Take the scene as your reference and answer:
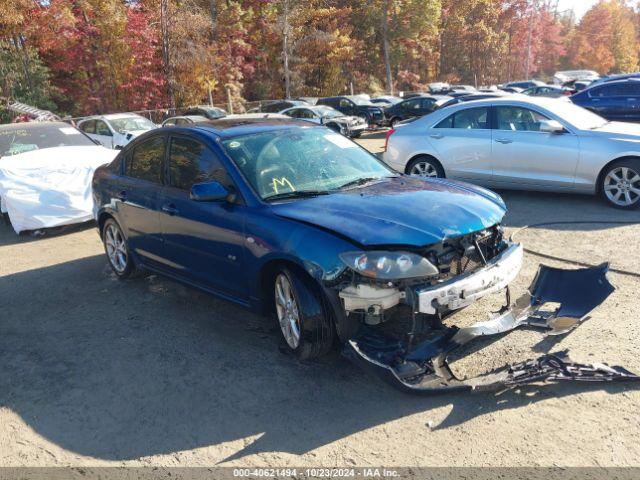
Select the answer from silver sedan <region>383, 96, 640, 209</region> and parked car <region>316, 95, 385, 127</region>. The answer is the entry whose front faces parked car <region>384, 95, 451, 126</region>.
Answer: parked car <region>316, 95, 385, 127</region>

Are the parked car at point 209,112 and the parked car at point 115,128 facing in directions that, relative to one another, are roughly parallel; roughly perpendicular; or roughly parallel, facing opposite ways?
roughly parallel

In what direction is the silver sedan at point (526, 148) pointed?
to the viewer's right

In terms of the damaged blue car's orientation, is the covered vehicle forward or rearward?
rearward

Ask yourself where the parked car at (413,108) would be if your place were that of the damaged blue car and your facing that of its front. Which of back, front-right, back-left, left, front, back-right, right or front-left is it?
back-left

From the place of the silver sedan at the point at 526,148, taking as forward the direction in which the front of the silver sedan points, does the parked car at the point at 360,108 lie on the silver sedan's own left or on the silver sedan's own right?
on the silver sedan's own left

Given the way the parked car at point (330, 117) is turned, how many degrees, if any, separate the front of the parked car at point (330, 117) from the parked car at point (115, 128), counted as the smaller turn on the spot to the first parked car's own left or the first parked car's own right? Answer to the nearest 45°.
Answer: approximately 90° to the first parked car's own right

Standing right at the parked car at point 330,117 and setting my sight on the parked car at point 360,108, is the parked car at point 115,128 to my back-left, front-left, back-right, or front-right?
back-left

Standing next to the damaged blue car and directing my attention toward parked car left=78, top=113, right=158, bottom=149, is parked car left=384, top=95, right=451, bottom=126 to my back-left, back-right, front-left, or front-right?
front-right

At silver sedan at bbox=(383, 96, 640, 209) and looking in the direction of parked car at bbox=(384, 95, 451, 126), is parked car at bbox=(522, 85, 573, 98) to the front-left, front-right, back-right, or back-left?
front-right

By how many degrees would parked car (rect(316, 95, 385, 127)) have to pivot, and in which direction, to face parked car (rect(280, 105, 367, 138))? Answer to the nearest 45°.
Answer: approximately 45° to its right

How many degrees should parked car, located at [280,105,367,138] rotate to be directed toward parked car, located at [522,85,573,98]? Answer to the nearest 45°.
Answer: approximately 90° to its left

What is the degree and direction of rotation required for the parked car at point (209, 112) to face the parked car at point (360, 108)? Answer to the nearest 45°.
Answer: approximately 45° to its left
